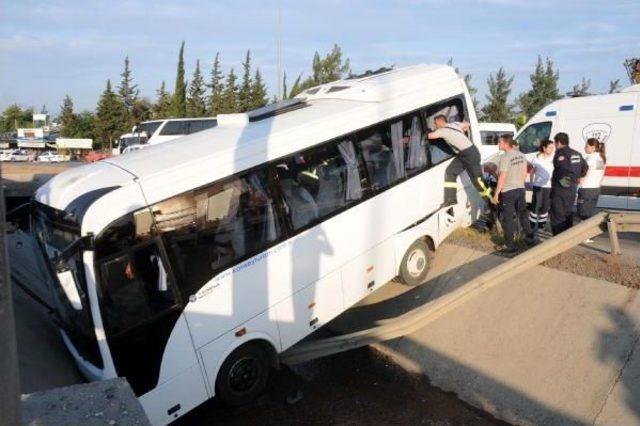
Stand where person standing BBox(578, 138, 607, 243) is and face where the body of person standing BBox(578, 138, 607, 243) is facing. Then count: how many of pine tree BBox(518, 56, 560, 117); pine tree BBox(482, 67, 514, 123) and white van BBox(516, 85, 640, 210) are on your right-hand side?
3

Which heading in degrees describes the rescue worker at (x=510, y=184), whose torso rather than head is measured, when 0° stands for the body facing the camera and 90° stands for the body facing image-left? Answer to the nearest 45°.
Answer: approximately 135°

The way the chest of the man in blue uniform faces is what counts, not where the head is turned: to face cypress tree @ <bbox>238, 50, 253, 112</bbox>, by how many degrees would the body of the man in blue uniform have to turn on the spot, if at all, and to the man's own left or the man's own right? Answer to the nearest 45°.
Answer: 0° — they already face it

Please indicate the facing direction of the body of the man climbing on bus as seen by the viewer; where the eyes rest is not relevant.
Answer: to the viewer's left

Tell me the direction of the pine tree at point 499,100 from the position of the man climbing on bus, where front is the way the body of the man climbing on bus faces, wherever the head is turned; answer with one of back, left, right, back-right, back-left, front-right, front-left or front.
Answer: right

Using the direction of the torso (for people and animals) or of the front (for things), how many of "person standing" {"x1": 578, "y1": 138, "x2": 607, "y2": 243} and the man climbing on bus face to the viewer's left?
2

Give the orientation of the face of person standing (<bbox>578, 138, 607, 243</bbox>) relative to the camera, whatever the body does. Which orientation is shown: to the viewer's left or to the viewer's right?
to the viewer's left

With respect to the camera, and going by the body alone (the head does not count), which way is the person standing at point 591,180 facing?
to the viewer's left

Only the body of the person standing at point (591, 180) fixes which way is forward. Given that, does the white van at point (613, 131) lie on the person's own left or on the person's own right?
on the person's own right

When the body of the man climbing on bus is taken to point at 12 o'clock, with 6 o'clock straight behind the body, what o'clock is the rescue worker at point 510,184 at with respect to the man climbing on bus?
The rescue worker is roughly at 6 o'clock from the man climbing on bus.

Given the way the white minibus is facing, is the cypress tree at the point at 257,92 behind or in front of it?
behind

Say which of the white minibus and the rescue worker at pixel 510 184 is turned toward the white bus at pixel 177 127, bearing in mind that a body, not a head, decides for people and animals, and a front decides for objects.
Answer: the rescue worker
